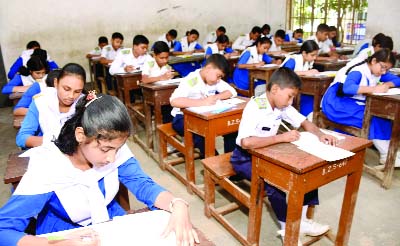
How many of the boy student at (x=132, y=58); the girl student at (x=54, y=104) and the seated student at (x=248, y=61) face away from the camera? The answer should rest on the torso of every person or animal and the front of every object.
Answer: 0

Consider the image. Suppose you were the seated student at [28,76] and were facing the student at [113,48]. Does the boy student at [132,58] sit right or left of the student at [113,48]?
right

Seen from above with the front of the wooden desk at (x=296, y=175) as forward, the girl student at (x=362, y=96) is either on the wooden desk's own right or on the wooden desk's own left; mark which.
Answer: on the wooden desk's own left

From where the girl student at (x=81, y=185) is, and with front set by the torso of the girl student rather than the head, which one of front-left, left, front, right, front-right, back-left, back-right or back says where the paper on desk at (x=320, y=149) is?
front-left
